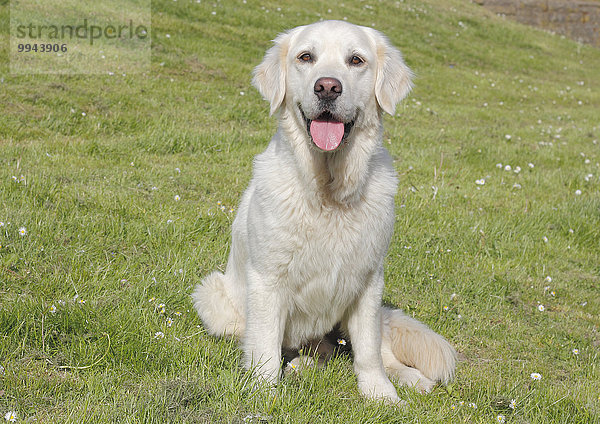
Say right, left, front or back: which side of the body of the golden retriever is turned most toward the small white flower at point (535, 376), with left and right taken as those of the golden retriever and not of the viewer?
left

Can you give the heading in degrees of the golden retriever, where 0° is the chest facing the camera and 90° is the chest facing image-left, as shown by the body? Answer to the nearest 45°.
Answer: approximately 0°
